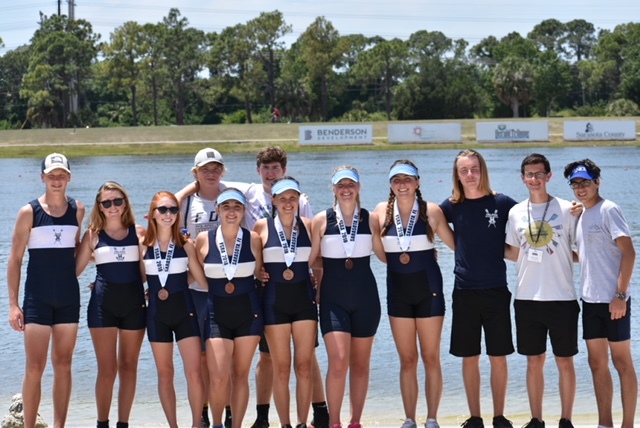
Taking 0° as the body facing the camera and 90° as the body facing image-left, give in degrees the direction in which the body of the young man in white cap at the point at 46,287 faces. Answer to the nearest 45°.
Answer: approximately 0°
